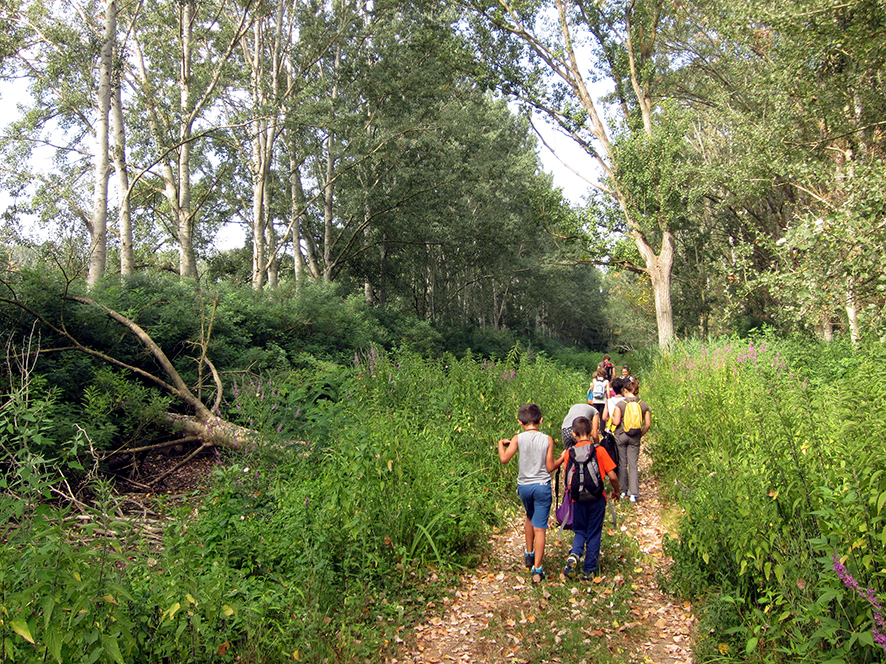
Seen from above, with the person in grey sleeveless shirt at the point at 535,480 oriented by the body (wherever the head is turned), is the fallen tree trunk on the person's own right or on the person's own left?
on the person's own left

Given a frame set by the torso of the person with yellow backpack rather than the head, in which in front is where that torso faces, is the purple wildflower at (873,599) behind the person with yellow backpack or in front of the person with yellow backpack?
behind

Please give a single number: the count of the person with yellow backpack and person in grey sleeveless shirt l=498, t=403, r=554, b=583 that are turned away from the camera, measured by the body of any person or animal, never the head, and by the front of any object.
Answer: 2

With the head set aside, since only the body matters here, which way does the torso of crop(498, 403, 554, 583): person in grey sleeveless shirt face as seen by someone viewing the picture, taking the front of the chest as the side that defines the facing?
away from the camera

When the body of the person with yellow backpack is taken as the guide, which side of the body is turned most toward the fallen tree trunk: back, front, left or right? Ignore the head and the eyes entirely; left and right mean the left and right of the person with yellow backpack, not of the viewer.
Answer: left

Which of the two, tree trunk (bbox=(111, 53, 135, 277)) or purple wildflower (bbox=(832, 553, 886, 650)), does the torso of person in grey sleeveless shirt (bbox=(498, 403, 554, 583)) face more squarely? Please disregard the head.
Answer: the tree trunk

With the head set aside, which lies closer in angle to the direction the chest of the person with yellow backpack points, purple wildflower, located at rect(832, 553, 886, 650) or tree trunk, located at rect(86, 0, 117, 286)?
the tree trunk

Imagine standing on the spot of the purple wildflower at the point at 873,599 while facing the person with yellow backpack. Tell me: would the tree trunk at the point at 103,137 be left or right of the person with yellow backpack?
left

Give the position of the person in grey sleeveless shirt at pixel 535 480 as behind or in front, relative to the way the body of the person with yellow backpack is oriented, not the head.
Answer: behind

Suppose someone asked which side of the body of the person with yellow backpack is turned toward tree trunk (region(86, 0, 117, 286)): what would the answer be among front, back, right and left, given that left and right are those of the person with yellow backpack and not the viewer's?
left

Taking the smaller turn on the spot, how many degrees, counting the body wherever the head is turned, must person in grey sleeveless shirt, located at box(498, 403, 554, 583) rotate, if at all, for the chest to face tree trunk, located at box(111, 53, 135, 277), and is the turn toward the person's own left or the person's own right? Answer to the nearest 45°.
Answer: approximately 45° to the person's own left

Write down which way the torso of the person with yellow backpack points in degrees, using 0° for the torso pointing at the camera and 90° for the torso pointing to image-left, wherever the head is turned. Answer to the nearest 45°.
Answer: approximately 180°

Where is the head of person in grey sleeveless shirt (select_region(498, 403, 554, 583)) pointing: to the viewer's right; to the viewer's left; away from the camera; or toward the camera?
away from the camera
